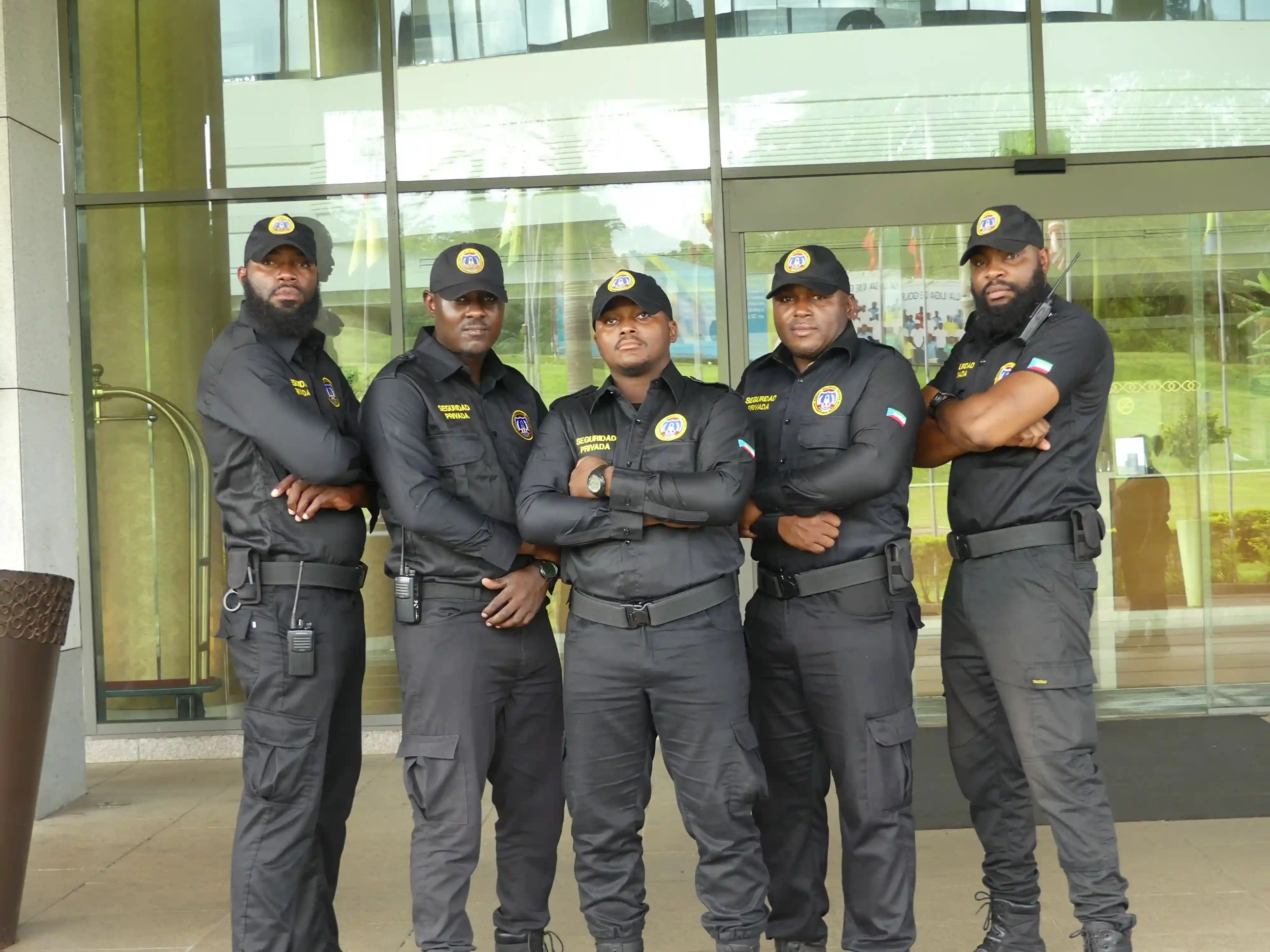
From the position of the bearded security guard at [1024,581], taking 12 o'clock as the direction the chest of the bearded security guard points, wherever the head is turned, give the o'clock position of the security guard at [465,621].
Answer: The security guard is roughly at 1 o'clock from the bearded security guard.

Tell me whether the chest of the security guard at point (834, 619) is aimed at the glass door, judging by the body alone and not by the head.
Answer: no

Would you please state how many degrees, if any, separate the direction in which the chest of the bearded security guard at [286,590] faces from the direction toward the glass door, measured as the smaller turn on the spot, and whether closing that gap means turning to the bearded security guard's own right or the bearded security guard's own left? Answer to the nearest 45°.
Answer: approximately 90° to the bearded security guard's own left

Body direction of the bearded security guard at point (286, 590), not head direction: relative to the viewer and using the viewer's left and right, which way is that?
facing the viewer and to the right of the viewer

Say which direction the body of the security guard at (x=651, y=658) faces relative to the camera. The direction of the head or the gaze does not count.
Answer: toward the camera

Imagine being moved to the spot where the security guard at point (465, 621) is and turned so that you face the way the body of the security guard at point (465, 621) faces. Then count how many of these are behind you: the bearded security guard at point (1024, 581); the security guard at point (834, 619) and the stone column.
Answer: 1

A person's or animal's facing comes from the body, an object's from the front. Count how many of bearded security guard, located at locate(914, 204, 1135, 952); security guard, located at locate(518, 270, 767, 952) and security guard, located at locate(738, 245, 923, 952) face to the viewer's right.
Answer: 0

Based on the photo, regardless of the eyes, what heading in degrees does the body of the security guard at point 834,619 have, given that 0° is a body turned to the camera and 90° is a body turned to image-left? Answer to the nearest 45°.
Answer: approximately 45°

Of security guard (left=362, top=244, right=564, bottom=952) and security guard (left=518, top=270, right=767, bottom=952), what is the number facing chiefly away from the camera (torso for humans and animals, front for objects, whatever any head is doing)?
0

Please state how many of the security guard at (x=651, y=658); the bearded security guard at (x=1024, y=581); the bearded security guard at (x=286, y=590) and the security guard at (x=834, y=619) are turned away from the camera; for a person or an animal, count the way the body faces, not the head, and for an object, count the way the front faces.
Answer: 0

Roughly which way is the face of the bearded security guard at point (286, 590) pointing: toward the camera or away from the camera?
toward the camera

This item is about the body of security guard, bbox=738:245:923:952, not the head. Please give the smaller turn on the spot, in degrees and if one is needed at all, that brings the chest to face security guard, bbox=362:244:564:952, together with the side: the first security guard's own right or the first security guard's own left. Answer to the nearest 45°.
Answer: approximately 45° to the first security guard's own right

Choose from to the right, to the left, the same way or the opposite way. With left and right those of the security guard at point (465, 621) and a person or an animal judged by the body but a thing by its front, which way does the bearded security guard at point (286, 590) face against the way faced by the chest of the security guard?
the same way

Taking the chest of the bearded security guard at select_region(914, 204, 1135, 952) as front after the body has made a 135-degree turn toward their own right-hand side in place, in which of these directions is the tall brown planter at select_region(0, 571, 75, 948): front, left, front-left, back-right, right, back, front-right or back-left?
left

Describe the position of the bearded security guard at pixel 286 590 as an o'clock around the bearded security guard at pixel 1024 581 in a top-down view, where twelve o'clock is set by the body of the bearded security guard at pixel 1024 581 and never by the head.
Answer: the bearded security guard at pixel 286 590 is roughly at 1 o'clock from the bearded security guard at pixel 1024 581.

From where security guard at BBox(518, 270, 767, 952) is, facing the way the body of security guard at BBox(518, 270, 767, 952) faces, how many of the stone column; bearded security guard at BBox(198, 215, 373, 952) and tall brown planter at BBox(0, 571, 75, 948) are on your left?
0

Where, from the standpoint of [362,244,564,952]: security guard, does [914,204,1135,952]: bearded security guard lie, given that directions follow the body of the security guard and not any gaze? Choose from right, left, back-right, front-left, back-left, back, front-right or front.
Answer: front-left

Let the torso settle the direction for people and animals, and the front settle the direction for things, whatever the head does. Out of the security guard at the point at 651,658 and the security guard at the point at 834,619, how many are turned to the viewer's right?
0

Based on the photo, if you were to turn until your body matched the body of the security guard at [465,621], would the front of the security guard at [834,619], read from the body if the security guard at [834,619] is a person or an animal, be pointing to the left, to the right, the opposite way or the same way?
to the right

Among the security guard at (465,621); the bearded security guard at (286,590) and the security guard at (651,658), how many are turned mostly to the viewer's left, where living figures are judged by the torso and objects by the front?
0
